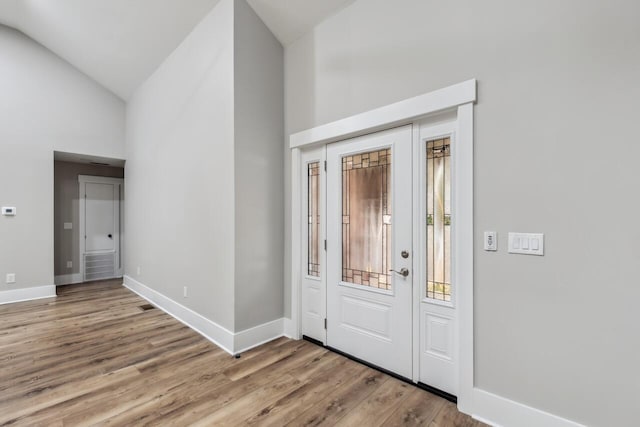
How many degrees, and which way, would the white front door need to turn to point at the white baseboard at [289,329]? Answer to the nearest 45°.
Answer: approximately 90° to its right

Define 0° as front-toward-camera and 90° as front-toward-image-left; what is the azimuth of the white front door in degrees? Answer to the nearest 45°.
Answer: approximately 45°

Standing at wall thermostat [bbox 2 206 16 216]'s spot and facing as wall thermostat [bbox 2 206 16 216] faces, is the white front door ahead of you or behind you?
ahead

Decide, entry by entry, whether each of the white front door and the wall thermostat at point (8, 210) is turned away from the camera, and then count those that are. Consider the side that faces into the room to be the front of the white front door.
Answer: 0

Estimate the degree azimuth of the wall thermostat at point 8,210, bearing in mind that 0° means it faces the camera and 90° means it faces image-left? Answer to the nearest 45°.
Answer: approximately 0°

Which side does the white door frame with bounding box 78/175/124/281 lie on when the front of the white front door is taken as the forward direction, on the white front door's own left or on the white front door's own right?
on the white front door's own right

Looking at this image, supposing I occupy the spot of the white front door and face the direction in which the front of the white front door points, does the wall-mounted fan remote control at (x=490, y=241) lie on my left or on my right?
on my left

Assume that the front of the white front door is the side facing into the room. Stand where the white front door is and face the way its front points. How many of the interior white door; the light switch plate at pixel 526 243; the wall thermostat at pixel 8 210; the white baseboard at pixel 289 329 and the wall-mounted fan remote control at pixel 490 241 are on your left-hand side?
2

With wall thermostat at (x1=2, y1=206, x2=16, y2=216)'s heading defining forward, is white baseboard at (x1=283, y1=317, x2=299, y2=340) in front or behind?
in front
